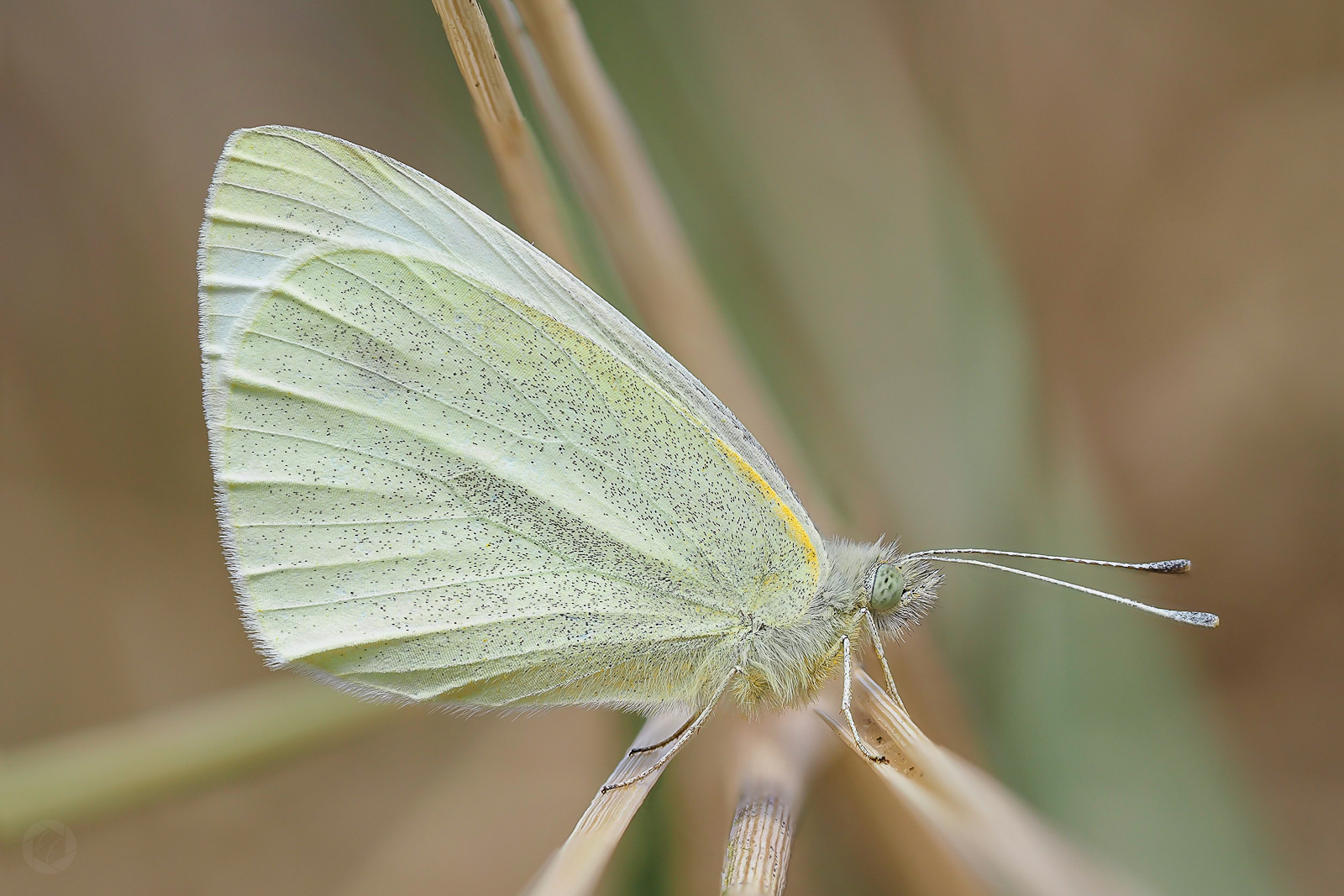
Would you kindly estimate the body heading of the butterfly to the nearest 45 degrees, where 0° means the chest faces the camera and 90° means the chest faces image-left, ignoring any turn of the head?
approximately 270°
